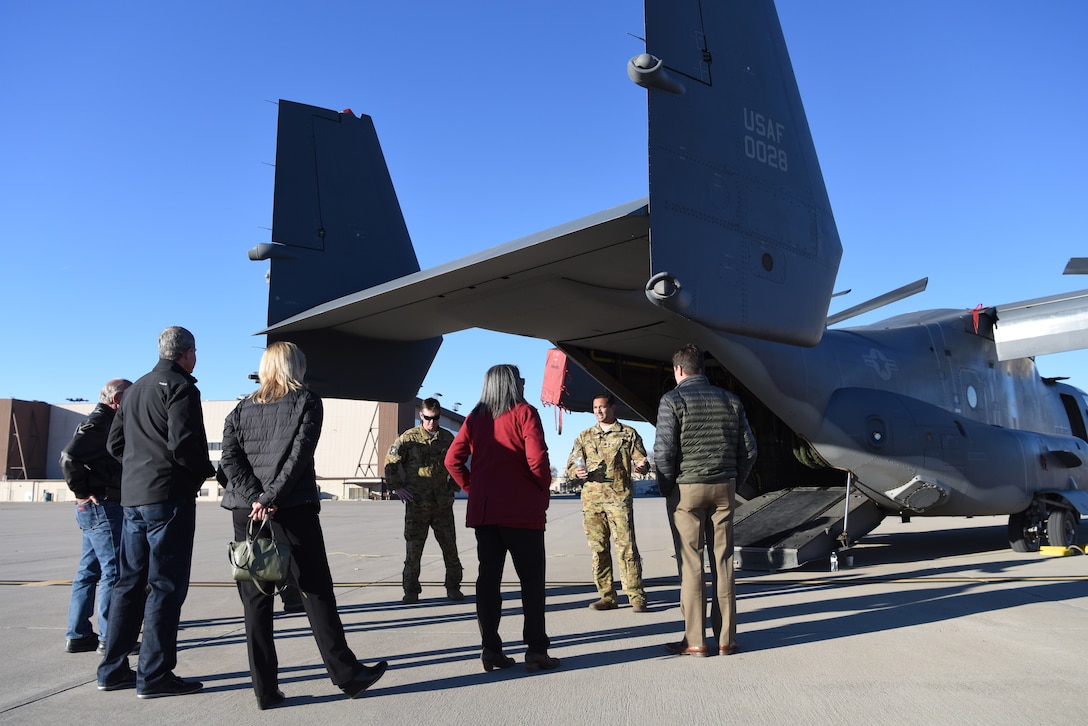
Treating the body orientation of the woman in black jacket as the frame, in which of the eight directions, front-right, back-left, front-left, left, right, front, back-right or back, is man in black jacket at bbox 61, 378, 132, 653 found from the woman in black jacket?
left

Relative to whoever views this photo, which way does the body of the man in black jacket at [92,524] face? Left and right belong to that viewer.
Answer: facing away from the viewer and to the right of the viewer

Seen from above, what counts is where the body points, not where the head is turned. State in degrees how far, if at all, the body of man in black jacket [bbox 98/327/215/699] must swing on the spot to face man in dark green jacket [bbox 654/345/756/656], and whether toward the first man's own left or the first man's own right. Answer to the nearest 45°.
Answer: approximately 45° to the first man's own right

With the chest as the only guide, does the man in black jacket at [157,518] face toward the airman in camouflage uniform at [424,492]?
yes

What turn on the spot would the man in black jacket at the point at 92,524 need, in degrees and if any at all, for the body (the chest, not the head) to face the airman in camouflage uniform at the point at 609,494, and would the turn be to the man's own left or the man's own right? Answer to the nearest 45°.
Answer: approximately 45° to the man's own right

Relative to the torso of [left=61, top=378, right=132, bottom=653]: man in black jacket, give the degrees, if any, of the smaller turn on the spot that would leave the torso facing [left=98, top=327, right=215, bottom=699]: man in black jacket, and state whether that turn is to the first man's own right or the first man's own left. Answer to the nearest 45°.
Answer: approximately 135° to the first man's own right

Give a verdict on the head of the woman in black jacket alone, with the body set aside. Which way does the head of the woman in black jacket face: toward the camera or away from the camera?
away from the camera

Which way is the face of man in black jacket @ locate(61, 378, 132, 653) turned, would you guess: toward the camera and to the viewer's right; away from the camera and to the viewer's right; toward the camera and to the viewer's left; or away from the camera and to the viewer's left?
away from the camera and to the viewer's right

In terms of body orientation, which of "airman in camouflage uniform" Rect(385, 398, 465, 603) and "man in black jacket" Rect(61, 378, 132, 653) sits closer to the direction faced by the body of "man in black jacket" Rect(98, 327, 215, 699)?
the airman in camouflage uniform

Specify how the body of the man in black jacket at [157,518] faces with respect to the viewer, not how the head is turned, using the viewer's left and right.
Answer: facing away from the viewer and to the right of the viewer

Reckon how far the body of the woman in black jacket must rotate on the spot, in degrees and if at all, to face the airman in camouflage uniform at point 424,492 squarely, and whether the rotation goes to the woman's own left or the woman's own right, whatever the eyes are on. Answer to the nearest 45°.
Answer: approximately 45° to the woman's own left

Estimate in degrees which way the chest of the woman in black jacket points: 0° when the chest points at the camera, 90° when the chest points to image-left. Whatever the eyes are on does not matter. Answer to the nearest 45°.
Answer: approximately 225°
